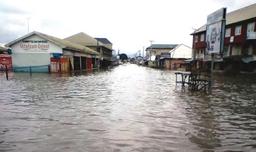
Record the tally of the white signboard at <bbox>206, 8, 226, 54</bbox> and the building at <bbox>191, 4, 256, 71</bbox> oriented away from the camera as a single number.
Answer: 0

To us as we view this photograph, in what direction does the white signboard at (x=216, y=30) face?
facing the viewer and to the left of the viewer

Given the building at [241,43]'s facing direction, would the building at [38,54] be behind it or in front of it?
in front

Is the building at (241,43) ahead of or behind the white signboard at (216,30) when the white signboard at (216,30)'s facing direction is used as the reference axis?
behind

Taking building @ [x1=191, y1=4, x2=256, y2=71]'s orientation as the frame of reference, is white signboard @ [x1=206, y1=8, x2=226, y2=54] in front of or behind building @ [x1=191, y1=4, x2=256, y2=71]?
in front
